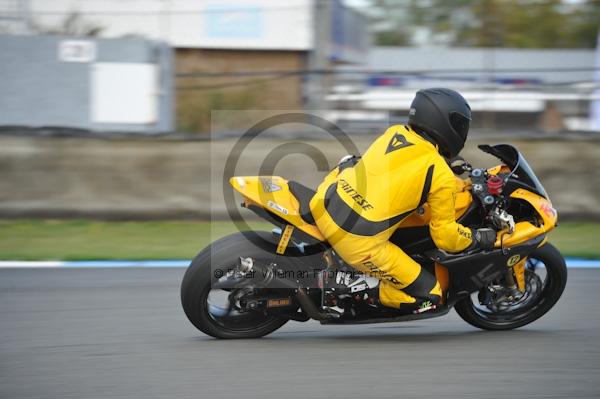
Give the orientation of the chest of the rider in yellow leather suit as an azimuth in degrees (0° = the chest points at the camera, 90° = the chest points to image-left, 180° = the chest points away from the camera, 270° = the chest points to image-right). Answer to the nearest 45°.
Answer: approximately 225°

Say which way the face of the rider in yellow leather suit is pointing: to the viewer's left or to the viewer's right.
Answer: to the viewer's right

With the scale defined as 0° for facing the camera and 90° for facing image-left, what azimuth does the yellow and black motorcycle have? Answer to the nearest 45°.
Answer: approximately 270°
